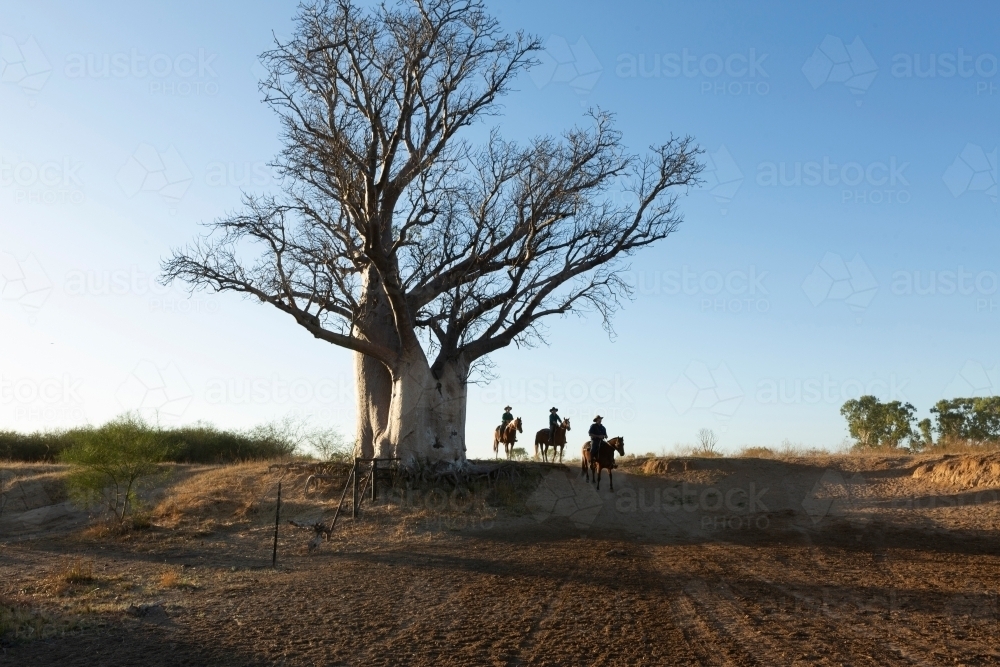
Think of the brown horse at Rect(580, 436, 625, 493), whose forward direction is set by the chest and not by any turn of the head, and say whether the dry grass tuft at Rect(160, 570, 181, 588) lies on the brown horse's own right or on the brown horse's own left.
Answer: on the brown horse's own right

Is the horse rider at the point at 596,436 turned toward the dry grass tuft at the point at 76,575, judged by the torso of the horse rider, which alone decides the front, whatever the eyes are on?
no

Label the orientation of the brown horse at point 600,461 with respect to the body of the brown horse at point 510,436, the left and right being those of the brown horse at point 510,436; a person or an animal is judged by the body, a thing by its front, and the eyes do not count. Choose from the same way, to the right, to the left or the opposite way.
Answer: the same way

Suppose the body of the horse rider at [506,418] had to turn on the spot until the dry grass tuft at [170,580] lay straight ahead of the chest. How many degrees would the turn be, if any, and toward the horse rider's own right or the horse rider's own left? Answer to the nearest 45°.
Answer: approximately 45° to the horse rider's own right

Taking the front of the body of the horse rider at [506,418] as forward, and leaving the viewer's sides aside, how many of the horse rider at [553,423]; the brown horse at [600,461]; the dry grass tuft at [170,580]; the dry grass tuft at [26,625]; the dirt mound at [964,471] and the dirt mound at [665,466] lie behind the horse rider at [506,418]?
0

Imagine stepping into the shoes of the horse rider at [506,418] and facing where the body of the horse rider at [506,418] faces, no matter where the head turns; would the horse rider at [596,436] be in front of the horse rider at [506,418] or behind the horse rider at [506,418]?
in front

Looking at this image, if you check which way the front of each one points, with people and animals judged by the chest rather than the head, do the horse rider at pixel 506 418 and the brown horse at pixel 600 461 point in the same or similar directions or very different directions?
same or similar directions

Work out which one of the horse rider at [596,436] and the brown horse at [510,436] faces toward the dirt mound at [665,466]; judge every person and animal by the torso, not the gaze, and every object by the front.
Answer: the brown horse

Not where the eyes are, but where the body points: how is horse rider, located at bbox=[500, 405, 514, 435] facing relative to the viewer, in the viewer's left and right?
facing the viewer and to the right of the viewer

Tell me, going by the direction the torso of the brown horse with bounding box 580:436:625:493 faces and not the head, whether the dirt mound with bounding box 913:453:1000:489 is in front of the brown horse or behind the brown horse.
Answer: in front

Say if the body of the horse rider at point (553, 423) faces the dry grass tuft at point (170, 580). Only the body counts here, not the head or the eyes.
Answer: no

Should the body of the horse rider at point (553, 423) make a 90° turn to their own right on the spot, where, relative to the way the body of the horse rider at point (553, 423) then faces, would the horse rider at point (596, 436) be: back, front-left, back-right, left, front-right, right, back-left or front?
front-left
